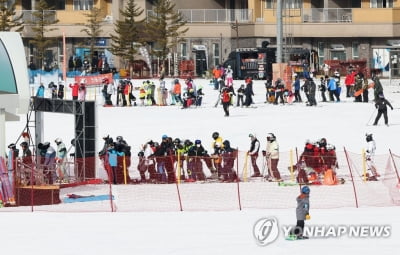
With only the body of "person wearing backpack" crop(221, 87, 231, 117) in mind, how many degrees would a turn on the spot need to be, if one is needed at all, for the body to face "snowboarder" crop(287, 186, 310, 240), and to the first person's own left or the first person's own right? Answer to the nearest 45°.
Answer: approximately 180°

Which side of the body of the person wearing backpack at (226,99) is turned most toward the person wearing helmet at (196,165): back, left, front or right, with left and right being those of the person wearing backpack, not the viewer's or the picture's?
back

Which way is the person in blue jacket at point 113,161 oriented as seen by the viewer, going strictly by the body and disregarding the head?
away from the camera

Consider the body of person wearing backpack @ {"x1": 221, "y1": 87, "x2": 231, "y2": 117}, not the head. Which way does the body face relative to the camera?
away from the camera
